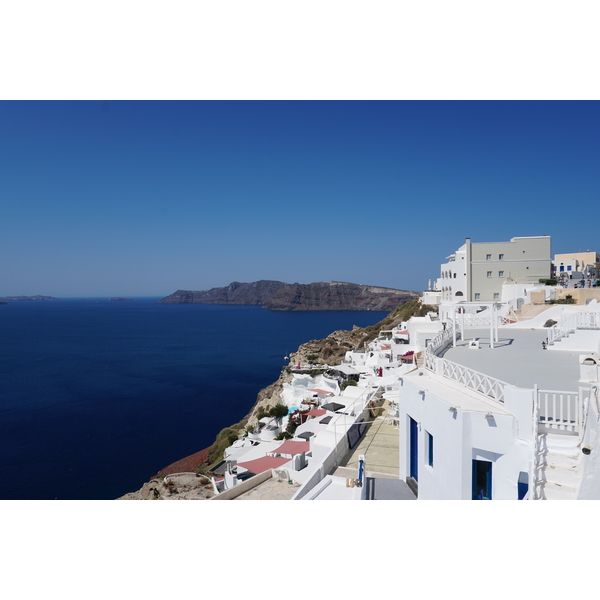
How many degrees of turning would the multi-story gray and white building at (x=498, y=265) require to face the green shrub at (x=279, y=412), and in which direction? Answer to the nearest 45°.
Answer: approximately 45° to its left

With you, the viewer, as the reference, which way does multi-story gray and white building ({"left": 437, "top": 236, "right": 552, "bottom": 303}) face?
facing to the left of the viewer
